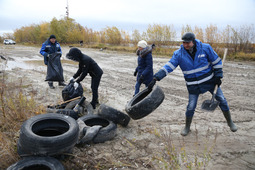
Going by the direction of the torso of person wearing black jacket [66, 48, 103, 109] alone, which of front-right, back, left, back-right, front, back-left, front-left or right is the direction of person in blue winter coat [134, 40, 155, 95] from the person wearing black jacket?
back

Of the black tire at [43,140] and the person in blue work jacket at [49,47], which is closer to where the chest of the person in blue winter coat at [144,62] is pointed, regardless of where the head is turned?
the person in blue work jacket

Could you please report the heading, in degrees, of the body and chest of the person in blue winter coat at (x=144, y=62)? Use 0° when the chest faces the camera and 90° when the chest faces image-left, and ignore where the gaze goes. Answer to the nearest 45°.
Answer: approximately 90°

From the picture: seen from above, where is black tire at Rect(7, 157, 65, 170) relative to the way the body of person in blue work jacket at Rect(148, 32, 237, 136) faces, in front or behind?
in front

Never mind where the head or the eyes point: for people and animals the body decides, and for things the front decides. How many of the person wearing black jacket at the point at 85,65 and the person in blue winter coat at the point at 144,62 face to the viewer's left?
2

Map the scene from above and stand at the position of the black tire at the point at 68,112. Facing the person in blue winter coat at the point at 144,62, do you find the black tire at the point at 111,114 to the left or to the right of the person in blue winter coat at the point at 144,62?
right

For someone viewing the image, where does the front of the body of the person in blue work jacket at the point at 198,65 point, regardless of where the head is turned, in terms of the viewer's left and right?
facing the viewer and to the left of the viewer

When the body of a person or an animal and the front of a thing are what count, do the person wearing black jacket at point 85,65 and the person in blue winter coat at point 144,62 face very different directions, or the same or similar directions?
same or similar directions

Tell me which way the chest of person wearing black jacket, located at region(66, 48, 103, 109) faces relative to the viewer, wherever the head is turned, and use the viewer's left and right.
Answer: facing to the left of the viewer

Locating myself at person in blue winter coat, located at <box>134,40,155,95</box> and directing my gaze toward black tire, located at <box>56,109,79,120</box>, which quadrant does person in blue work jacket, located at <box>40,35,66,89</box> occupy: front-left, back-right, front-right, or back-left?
front-right
